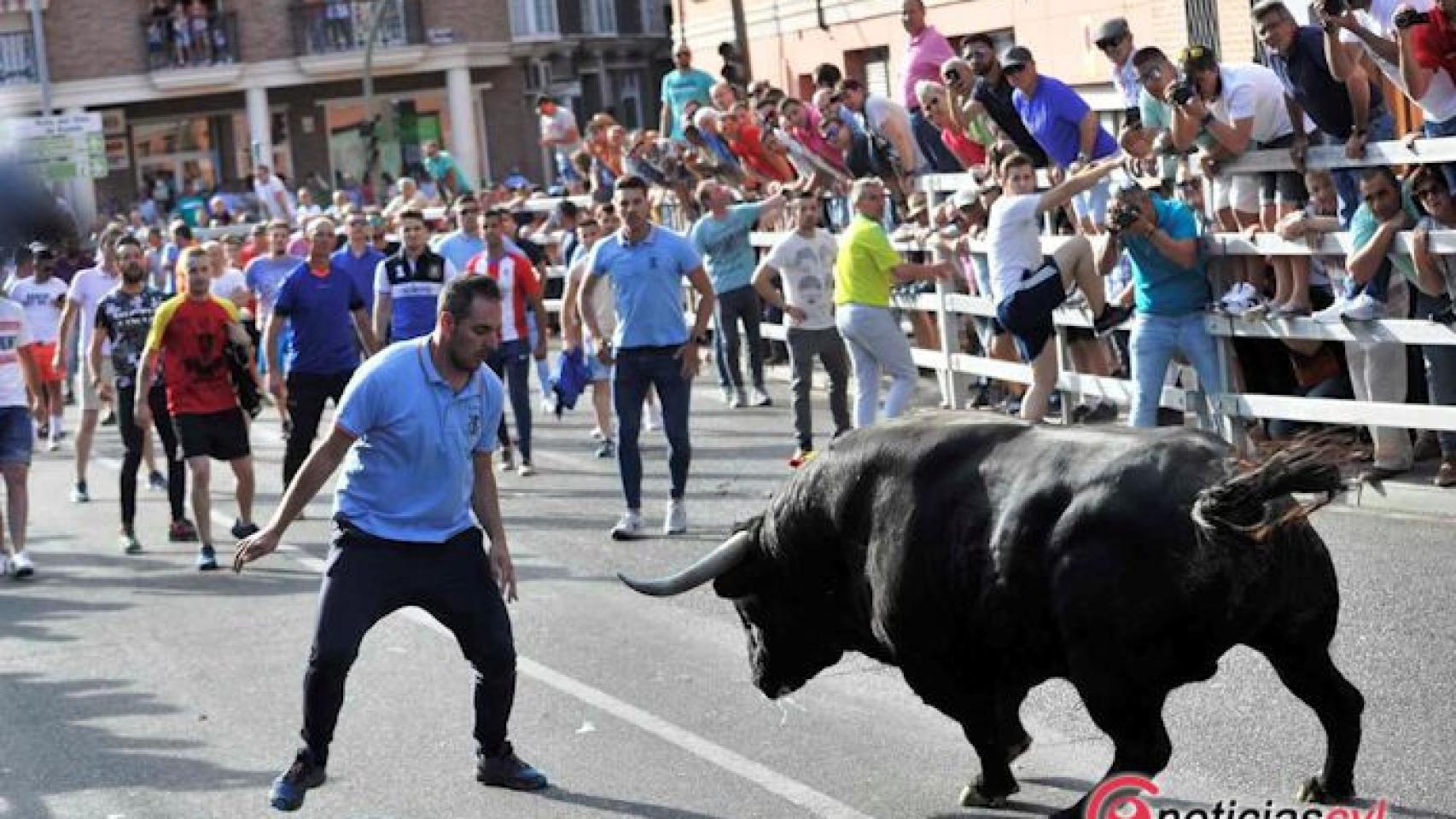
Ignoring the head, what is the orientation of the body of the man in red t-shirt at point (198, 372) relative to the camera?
toward the camera

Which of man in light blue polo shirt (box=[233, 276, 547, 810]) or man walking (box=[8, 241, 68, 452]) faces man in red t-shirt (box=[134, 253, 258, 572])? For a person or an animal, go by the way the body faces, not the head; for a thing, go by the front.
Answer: the man walking

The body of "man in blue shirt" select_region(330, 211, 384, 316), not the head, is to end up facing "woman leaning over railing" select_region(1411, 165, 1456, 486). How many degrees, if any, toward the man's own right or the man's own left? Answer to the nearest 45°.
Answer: approximately 45° to the man's own left

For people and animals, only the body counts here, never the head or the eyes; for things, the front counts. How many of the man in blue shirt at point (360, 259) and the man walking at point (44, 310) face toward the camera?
2

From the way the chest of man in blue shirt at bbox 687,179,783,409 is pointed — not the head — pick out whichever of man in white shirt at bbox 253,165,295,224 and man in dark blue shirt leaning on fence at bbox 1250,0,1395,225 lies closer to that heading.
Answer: the man in dark blue shirt leaning on fence

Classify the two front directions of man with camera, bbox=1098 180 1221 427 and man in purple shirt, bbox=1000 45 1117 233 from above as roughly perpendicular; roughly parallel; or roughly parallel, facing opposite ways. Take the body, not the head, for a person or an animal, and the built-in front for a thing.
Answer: roughly parallel

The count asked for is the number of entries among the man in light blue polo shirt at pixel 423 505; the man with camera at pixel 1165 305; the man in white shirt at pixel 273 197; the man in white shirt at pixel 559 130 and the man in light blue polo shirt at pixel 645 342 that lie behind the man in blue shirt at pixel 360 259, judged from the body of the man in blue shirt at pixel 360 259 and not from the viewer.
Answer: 2

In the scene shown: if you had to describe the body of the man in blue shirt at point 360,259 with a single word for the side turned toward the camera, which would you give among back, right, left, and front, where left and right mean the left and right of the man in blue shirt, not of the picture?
front

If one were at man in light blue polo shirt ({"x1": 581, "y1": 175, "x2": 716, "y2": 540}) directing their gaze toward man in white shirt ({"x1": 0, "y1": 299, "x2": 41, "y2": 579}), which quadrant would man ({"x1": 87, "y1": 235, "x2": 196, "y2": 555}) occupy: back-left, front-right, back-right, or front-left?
front-right

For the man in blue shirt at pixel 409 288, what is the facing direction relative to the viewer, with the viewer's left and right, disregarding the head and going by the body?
facing the viewer

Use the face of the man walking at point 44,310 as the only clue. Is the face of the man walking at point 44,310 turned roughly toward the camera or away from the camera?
toward the camera

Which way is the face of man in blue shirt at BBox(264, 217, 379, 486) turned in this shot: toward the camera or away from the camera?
toward the camera

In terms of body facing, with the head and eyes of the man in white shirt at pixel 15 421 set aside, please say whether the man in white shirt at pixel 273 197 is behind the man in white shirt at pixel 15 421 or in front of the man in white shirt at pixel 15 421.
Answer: behind

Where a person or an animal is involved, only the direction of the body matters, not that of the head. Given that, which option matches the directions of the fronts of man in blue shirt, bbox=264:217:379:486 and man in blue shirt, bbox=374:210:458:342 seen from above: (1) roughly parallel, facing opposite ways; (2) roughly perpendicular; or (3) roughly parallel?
roughly parallel
